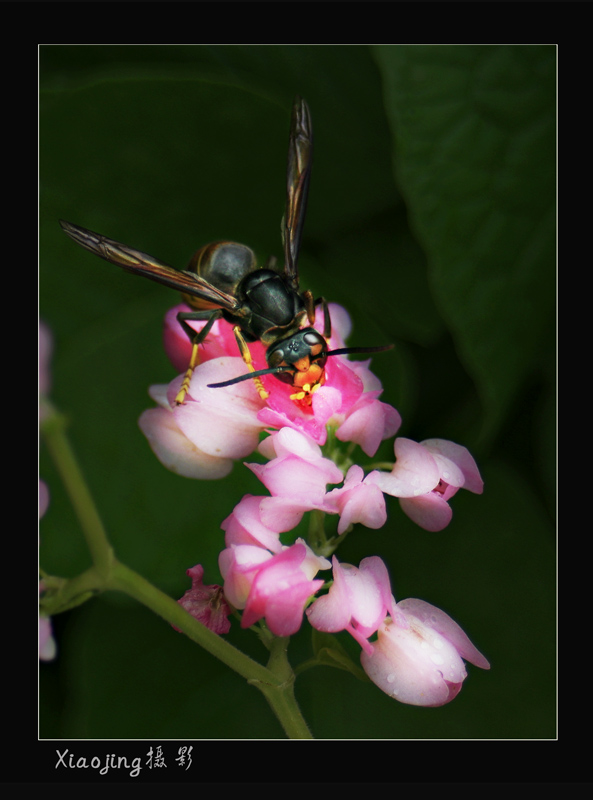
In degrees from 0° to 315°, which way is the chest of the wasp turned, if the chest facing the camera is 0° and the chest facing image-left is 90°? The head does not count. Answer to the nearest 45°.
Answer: approximately 315°
